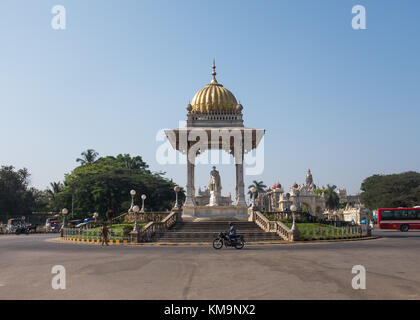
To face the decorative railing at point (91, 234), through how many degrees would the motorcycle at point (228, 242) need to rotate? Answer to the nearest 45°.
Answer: approximately 45° to its right

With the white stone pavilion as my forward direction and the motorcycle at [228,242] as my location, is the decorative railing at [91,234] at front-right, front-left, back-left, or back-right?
front-left

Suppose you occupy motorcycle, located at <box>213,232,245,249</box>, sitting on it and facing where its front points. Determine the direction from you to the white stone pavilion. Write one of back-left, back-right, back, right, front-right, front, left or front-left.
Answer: right

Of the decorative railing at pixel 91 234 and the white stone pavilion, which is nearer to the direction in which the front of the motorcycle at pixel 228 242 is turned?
the decorative railing

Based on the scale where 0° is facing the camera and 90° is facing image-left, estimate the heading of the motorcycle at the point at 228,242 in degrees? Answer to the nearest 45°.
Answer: approximately 90°
